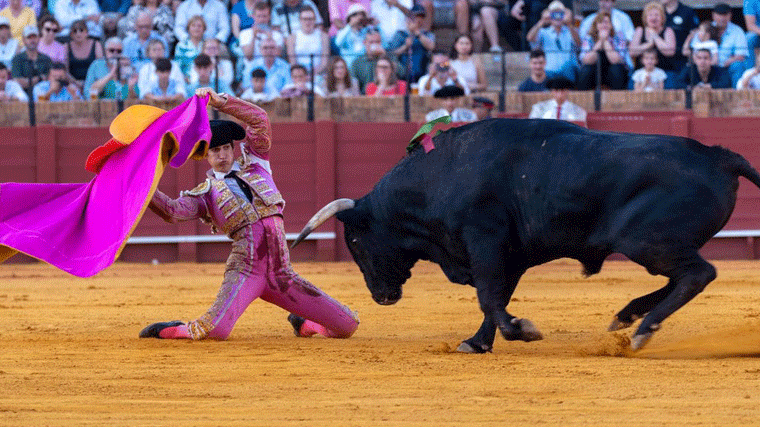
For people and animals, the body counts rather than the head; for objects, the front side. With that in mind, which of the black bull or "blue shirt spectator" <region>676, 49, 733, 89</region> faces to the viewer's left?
the black bull

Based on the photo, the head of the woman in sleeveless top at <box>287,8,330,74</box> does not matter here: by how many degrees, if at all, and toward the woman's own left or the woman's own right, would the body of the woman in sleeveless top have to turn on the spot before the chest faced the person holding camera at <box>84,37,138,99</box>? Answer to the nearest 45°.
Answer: approximately 90° to the woman's own right

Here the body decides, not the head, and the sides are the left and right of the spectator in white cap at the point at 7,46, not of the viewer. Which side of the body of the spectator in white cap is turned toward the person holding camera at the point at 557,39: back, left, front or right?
left

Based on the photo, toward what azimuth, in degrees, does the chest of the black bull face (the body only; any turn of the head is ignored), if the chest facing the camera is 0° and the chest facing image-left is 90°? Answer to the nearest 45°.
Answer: approximately 90°

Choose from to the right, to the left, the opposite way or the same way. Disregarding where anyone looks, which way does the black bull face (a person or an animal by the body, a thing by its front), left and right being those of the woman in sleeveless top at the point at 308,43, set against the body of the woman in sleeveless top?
to the right

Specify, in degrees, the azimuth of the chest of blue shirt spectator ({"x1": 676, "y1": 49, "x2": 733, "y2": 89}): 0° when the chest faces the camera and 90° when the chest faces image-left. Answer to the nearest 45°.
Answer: approximately 0°

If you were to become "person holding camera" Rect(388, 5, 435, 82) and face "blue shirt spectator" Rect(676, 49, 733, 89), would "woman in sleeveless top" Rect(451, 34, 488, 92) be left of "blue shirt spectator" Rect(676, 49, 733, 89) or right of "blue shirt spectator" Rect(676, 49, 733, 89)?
right

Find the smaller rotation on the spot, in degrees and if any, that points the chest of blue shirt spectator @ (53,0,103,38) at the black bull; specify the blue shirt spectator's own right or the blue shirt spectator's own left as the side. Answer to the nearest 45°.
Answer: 0° — they already face it

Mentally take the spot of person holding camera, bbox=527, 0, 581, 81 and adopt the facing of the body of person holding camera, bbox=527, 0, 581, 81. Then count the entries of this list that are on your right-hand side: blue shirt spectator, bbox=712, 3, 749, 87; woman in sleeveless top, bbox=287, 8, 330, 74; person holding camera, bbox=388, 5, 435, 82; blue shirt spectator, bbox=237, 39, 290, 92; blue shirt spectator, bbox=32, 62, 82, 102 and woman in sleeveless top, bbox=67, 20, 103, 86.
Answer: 5

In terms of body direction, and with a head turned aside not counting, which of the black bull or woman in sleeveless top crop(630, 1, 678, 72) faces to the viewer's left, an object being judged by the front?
the black bull
